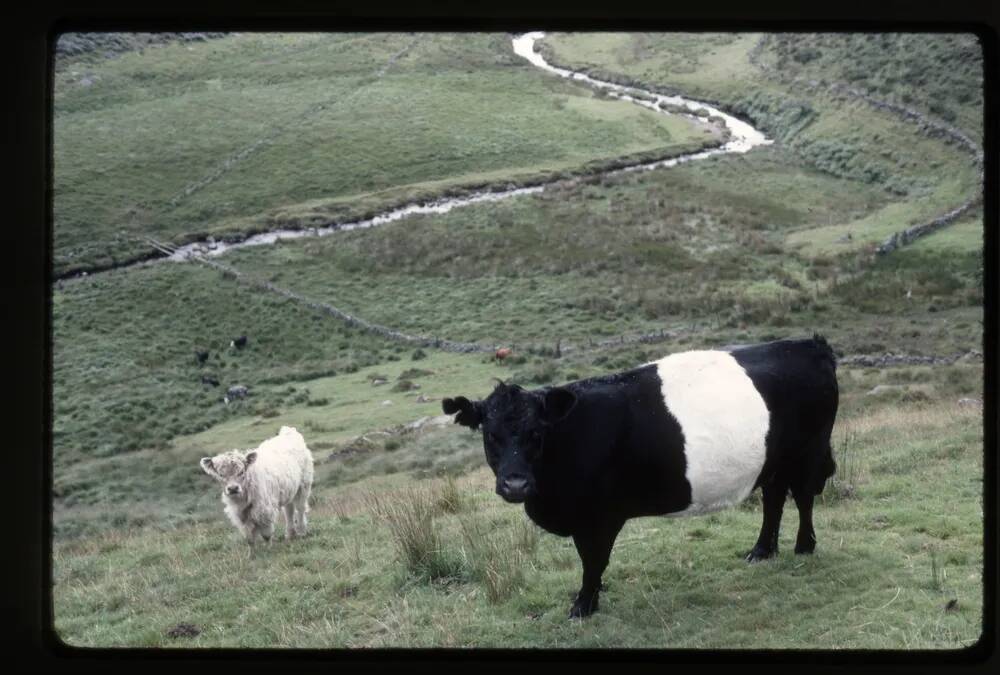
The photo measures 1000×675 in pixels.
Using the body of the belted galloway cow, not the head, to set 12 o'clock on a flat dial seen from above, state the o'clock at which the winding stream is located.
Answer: The winding stream is roughly at 4 o'clock from the belted galloway cow.

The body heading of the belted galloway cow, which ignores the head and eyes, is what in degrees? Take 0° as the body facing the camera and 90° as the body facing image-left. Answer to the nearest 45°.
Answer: approximately 45°

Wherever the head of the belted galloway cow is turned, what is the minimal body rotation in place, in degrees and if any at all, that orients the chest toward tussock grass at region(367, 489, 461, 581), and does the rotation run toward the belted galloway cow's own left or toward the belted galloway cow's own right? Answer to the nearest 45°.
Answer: approximately 45° to the belted galloway cow's own right
